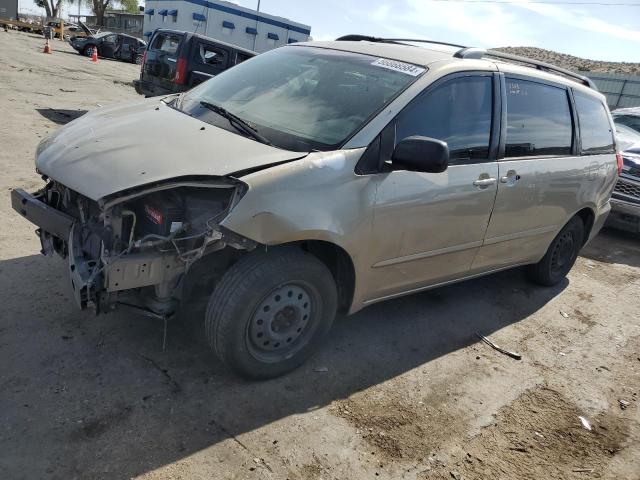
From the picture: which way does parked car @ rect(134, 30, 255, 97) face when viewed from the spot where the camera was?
facing away from the viewer and to the right of the viewer

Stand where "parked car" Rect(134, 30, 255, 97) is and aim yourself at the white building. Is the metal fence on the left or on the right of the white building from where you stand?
right

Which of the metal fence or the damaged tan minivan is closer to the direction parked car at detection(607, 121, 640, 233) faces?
the damaged tan minivan

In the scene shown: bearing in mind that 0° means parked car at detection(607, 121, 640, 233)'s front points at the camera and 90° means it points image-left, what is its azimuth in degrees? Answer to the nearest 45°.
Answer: approximately 45°

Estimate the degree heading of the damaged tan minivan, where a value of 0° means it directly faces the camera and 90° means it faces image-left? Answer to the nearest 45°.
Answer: approximately 45°

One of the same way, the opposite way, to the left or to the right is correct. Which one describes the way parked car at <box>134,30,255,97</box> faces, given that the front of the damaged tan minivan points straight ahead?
the opposite way

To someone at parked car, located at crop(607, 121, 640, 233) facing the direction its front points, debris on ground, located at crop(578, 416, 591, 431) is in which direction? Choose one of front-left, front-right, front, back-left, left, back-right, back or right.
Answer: front-left

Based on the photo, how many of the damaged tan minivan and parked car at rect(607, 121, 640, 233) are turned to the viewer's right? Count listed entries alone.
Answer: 0

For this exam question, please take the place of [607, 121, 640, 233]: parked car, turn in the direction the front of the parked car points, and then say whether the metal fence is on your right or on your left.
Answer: on your right
